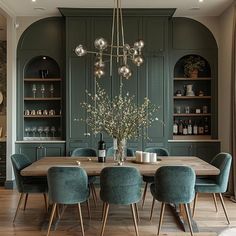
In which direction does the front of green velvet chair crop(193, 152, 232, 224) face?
to the viewer's left

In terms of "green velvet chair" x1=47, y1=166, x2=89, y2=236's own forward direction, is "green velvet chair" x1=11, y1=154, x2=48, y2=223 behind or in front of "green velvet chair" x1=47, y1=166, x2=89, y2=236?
in front

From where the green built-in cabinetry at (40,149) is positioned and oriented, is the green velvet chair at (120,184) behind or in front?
in front

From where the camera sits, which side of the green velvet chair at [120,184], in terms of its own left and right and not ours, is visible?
back

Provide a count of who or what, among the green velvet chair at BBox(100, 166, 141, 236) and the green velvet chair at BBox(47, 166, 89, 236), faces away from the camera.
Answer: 2

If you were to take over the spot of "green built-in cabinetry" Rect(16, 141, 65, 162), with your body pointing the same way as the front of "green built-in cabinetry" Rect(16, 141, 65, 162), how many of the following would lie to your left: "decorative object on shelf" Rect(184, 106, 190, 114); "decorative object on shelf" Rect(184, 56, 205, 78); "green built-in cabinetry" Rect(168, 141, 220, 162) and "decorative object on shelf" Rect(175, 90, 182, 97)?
4

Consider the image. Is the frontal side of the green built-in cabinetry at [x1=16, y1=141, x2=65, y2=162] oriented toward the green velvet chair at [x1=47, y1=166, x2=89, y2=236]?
yes

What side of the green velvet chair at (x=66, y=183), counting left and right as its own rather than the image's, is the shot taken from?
back

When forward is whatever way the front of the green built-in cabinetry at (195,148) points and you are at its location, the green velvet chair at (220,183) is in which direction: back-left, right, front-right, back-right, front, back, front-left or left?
front

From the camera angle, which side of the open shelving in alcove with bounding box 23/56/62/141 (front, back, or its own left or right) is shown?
front

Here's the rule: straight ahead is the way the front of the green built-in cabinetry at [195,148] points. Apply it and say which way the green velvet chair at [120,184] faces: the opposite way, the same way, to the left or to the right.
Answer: the opposite way

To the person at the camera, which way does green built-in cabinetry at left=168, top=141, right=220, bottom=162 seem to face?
facing the viewer

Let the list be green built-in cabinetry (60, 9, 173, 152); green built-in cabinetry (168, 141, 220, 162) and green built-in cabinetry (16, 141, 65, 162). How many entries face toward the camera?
3

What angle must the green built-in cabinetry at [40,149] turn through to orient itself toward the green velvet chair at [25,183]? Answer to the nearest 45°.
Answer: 0° — it already faces it

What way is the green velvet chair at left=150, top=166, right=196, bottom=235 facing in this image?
away from the camera

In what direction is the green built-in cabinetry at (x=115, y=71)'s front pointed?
toward the camera

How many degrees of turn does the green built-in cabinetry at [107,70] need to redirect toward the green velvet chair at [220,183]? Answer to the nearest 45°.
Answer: approximately 45° to its left
